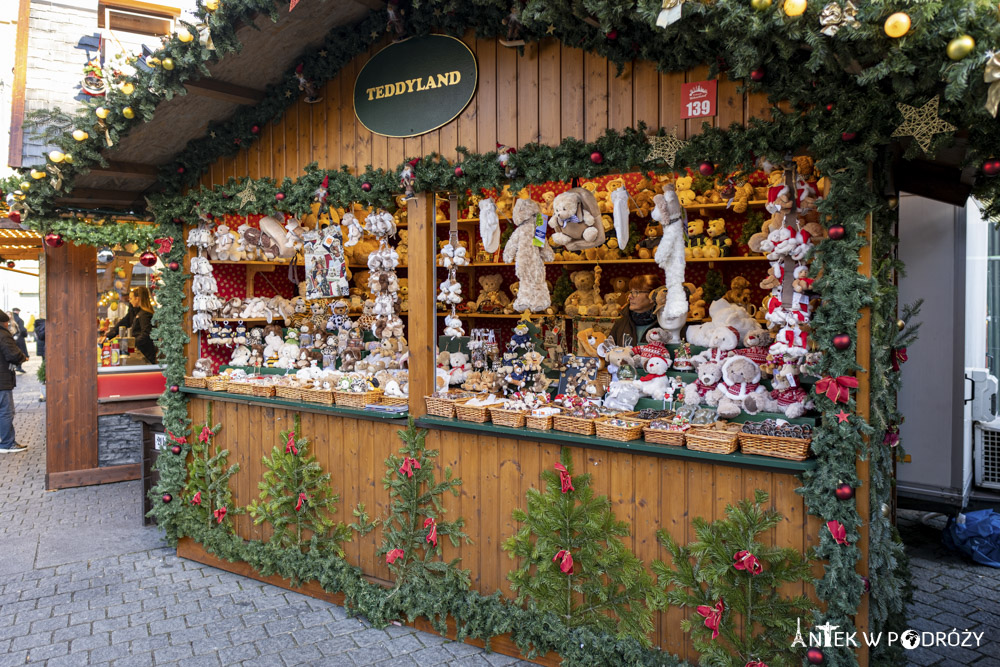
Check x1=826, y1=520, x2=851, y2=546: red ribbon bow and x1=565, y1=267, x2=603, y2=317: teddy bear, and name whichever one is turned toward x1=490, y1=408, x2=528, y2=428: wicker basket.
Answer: the teddy bear

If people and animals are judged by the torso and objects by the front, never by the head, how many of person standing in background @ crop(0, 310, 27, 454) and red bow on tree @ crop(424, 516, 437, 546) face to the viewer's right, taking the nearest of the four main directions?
1

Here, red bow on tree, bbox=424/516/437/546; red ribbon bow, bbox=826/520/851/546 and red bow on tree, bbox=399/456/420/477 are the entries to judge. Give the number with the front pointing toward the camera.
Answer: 3

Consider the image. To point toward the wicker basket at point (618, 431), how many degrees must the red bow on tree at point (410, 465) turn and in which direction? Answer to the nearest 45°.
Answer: approximately 45° to its left

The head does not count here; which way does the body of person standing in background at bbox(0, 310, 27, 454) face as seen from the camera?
to the viewer's right

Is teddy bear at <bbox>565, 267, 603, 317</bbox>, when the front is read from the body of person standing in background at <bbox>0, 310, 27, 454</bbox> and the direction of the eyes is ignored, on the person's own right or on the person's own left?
on the person's own right

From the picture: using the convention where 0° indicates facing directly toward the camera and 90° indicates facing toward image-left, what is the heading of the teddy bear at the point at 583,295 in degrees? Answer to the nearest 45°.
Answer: approximately 0°

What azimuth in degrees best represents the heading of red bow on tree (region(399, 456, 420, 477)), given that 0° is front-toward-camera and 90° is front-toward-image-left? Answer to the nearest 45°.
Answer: approximately 0°
